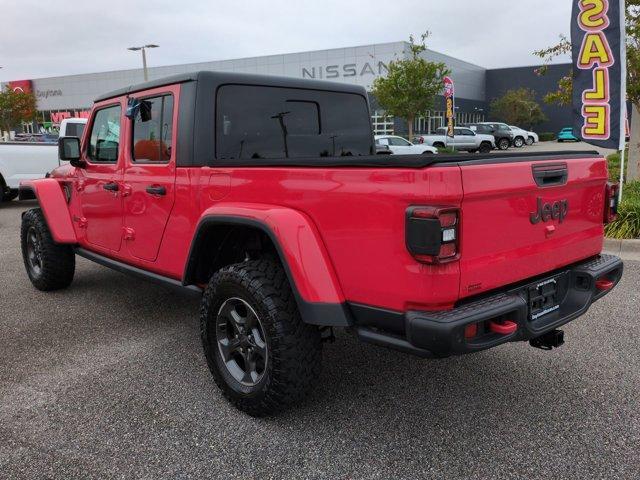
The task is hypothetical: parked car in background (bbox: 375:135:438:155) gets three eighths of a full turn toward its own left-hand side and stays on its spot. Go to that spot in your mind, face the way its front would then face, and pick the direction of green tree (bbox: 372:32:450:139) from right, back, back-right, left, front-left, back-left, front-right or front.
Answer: front-right

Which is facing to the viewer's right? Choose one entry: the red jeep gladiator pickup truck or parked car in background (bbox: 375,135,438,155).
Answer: the parked car in background

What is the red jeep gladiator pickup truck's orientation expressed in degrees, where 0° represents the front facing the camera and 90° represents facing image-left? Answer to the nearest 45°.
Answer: approximately 135°

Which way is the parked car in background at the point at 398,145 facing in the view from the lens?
facing to the right of the viewer

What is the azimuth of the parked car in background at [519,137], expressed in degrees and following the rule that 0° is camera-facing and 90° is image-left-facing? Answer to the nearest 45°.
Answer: approximately 315°

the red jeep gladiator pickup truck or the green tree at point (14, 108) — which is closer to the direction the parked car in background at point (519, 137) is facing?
the red jeep gladiator pickup truck

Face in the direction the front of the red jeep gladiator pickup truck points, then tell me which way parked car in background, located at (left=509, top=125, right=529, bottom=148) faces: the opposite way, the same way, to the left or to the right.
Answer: the opposite way

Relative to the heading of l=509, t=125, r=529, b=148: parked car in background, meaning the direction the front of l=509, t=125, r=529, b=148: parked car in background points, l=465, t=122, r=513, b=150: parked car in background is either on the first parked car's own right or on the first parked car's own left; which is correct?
on the first parked car's own right
